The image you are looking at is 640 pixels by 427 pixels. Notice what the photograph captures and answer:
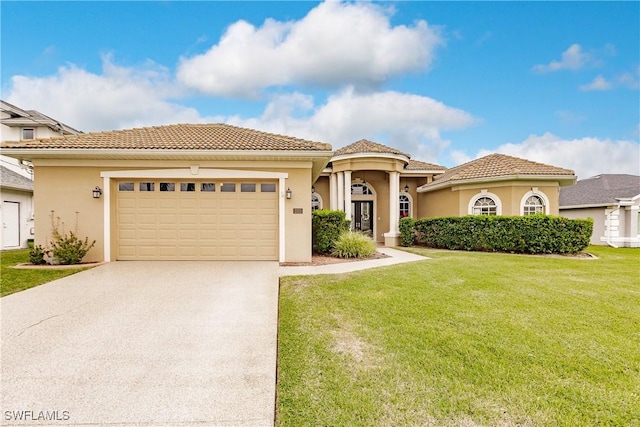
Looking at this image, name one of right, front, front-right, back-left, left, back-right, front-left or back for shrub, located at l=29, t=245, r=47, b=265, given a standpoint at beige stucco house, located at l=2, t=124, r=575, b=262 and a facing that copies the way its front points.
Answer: right

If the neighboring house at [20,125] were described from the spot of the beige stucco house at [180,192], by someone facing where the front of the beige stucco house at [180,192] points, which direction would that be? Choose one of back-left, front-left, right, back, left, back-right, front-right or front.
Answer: back-right

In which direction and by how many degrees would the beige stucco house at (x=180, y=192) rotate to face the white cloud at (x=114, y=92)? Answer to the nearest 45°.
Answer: approximately 135° to its right

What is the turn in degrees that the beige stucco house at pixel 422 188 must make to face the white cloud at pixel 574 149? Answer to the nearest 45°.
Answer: approximately 135° to its left

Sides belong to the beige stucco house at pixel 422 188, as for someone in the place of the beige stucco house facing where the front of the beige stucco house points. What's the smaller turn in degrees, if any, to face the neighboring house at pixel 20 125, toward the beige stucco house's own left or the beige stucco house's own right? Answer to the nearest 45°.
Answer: approximately 90° to the beige stucco house's own right

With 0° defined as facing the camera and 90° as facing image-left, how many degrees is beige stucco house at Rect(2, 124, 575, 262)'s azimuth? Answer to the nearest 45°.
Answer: approximately 0°

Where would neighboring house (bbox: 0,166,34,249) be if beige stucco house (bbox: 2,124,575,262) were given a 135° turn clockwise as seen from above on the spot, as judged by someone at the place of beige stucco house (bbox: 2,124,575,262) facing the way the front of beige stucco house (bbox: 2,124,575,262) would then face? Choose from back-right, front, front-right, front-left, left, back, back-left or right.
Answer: front

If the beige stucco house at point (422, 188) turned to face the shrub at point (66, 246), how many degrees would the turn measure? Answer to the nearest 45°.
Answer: approximately 45° to its right

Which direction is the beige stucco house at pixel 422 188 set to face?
toward the camera
